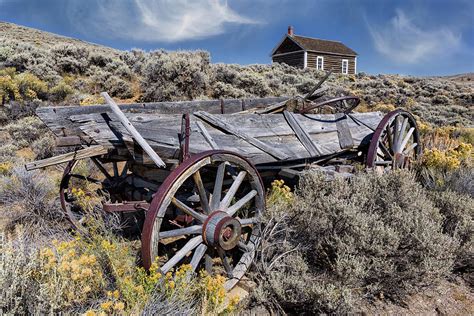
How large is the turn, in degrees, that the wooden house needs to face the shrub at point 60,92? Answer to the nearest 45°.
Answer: approximately 45° to its right

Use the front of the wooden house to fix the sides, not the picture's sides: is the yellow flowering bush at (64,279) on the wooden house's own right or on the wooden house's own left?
on the wooden house's own right

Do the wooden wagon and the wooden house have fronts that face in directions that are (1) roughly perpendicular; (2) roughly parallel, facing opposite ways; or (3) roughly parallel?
roughly perpendicular

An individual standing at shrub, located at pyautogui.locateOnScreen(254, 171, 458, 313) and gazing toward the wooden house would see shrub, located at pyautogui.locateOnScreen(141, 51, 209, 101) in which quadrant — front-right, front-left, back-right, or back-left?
front-left

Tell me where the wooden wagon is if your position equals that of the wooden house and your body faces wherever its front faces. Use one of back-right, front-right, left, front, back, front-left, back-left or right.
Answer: front-right

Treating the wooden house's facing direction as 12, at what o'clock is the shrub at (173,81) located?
The shrub is roughly at 2 o'clock from the wooden house.

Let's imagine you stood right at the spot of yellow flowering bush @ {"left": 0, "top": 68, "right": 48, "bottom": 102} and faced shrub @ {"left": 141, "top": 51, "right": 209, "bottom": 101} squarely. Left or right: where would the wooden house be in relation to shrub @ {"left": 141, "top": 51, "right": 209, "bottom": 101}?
left

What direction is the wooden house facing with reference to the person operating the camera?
facing the viewer and to the right of the viewer
